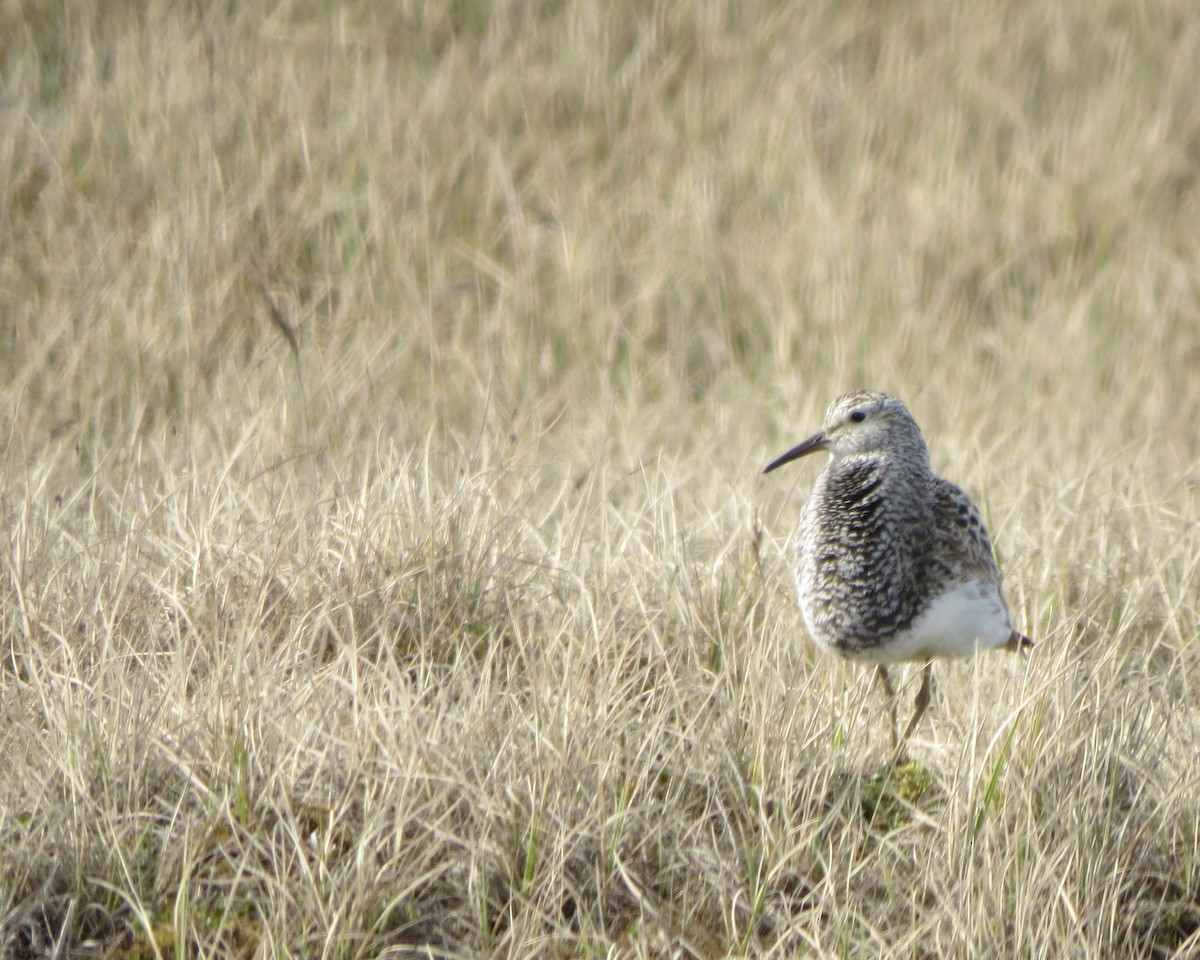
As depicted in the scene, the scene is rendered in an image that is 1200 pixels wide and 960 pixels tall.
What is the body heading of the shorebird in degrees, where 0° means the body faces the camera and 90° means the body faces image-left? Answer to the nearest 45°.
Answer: approximately 45°
